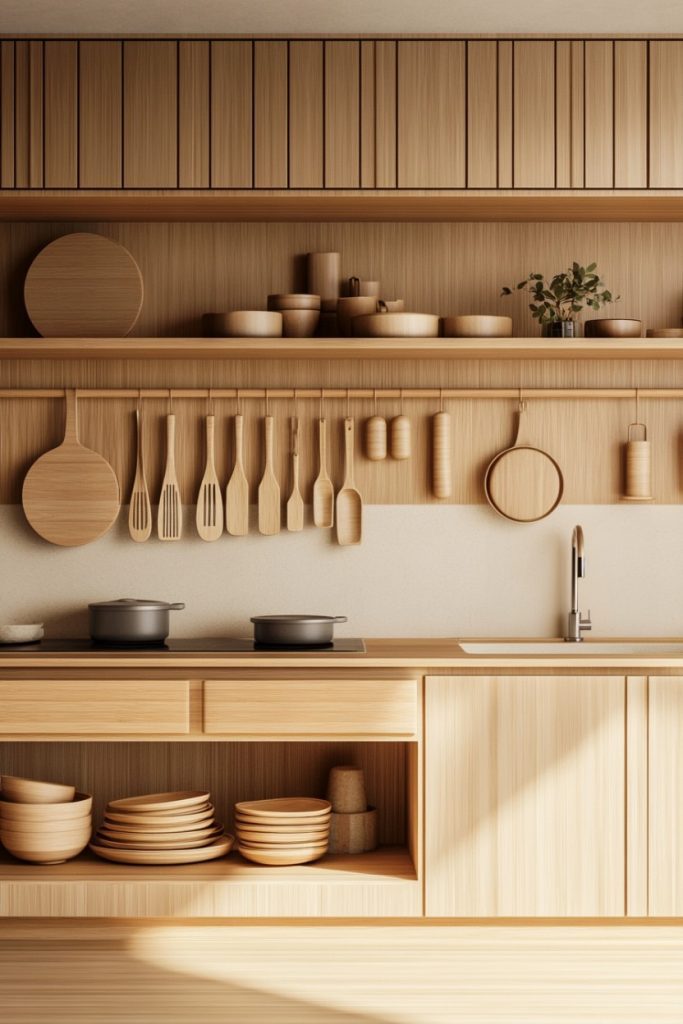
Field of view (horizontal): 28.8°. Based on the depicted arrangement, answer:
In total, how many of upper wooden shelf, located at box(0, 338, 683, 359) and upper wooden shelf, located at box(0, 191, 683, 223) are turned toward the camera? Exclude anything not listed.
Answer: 2

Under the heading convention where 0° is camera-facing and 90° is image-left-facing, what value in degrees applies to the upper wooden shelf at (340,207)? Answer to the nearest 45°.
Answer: approximately 0°
